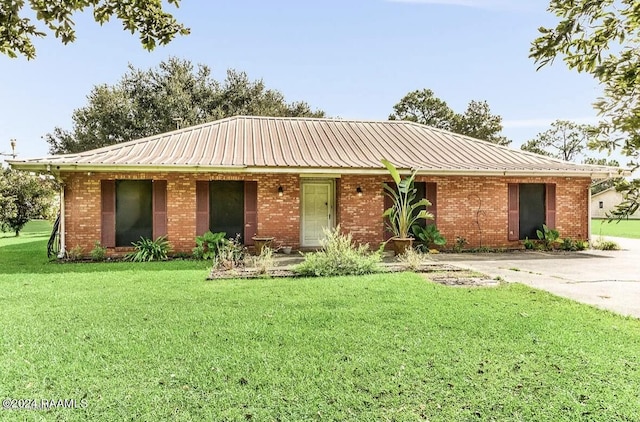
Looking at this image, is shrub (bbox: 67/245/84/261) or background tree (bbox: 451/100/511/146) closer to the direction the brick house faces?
the shrub

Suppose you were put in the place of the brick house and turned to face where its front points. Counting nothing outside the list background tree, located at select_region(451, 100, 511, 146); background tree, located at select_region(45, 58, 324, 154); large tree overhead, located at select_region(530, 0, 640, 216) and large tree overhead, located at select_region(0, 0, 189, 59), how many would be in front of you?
2

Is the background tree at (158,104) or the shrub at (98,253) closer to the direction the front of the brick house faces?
the shrub

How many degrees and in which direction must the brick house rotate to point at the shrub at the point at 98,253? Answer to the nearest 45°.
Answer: approximately 90° to its right

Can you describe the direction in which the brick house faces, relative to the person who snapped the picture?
facing the viewer

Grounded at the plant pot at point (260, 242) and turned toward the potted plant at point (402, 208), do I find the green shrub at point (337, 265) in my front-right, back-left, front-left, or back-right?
front-right

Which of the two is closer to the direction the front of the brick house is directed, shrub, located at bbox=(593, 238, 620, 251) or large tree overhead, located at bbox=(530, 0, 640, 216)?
the large tree overhead

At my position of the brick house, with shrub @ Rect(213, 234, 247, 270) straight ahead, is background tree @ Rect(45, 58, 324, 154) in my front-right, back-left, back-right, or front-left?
back-right

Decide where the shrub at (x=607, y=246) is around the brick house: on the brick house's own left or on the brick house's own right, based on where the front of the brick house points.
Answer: on the brick house's own left

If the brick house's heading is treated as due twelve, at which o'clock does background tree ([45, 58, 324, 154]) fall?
The background tree is roughly at 5 o'clock from the brick house.

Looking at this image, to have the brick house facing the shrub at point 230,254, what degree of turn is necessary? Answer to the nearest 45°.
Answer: approximately 45° to its right
